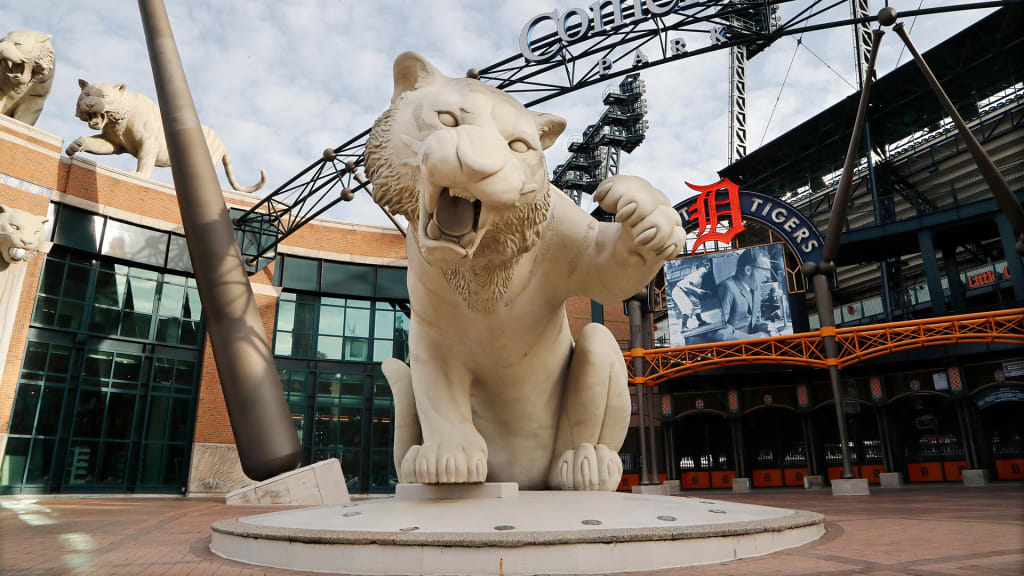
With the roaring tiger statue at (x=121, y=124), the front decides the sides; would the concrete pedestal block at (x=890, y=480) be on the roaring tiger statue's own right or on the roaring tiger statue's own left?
on the roaring tiger statue's own left

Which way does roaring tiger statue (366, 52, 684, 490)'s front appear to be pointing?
toward the camera

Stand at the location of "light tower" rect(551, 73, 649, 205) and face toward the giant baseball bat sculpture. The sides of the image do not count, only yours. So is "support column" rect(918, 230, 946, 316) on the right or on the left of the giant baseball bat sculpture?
left

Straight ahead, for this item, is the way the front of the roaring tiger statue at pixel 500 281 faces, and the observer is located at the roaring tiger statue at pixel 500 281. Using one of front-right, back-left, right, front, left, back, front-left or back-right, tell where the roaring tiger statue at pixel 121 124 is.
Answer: back-right

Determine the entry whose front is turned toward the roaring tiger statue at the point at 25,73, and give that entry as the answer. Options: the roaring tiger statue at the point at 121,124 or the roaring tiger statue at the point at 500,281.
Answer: the roaring tiger statue at the point at 121,124

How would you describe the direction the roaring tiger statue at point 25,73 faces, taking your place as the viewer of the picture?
facing the viewer and to the left of the viewer

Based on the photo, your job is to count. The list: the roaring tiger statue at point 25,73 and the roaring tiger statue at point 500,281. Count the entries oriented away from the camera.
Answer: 0

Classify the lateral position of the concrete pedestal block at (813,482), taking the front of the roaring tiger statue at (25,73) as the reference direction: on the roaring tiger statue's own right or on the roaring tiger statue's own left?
on the roaring tiger statue's own left

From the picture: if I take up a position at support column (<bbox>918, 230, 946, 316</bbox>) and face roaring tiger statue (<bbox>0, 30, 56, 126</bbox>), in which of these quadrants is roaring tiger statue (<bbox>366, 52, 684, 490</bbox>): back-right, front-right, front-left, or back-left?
front-left

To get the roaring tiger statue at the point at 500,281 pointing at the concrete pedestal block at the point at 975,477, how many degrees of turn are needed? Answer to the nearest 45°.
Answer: approximately 135° to its left

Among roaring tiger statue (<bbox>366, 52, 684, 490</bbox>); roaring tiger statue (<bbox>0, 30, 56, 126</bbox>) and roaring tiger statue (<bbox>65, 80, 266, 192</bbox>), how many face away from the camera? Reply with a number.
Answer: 0

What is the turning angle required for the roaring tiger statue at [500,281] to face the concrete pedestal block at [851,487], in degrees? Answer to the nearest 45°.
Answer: approximately 135° to its left

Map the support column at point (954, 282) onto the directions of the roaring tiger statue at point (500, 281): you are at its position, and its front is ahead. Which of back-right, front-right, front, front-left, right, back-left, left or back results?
back-left
